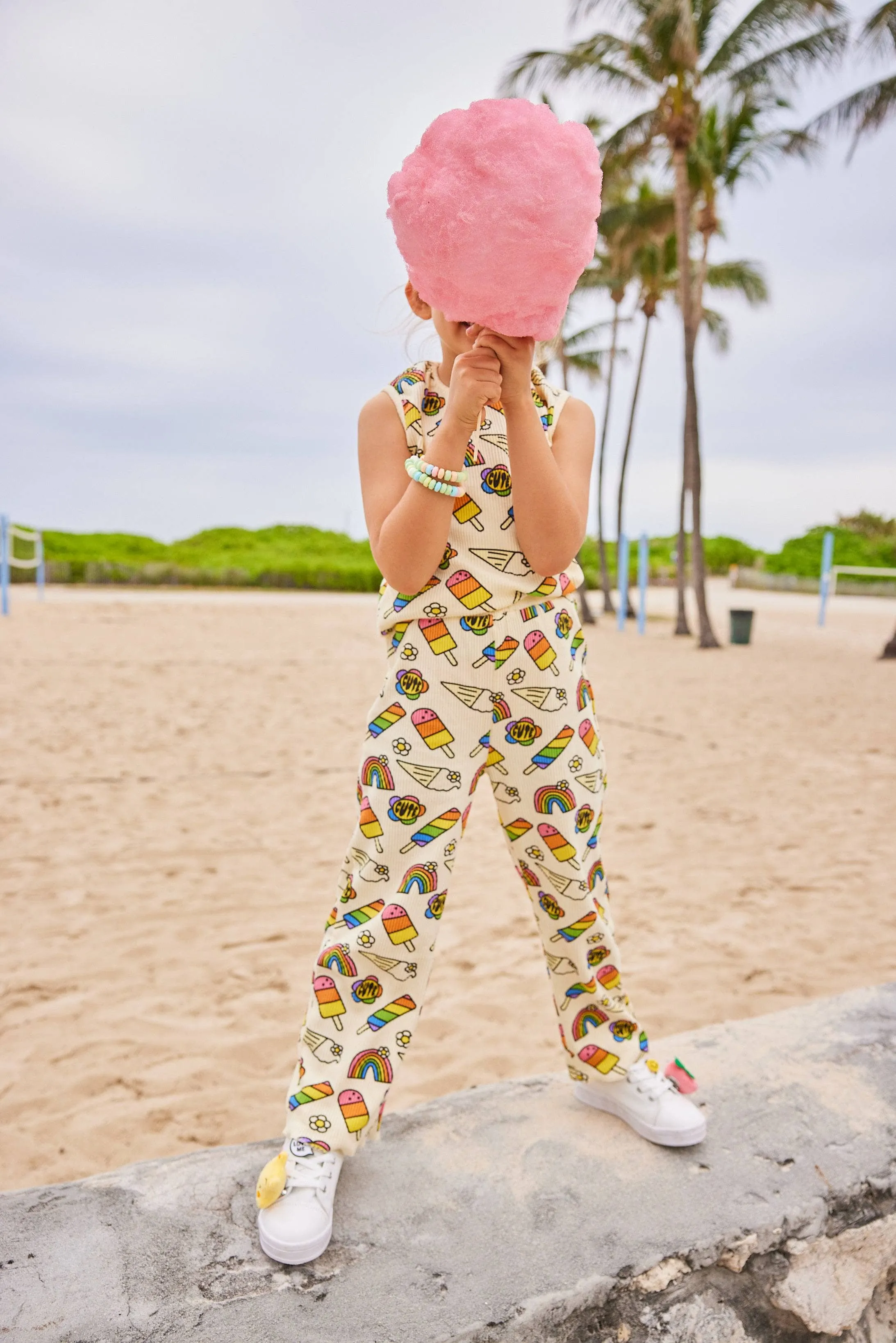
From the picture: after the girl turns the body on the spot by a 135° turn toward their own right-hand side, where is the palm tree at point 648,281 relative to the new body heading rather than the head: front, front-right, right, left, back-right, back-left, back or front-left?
front-right

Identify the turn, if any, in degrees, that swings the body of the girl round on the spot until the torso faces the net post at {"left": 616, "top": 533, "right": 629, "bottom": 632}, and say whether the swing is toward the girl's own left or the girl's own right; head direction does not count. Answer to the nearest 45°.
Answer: approximately 180°

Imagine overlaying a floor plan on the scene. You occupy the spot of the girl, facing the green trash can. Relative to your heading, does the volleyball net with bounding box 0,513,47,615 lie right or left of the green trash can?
left

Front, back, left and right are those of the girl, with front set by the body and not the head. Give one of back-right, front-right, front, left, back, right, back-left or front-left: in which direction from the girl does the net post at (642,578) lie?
back

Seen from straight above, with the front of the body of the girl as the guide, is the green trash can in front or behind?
behind

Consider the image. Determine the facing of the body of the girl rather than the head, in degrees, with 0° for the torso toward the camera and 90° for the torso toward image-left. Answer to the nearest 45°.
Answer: approximately 0°

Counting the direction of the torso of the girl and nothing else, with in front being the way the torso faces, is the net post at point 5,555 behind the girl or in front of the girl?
behind

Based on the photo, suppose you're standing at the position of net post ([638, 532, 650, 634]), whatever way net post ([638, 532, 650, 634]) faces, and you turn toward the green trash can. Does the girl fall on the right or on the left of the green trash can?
right

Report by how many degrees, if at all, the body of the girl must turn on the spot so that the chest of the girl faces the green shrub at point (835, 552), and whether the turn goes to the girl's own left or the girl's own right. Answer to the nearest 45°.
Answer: approximately 180°

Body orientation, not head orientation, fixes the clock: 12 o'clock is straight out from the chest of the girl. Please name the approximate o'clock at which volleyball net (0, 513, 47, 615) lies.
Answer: The volleyball net is roughly at 5 o'clock from the girl.
